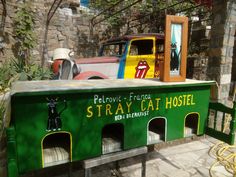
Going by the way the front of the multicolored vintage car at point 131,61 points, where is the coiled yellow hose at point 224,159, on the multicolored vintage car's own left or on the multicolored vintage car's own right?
on the multicolored vintage car's own left

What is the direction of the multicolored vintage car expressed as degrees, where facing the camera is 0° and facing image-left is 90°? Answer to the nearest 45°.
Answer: approximately 45°
